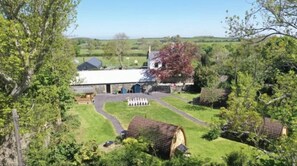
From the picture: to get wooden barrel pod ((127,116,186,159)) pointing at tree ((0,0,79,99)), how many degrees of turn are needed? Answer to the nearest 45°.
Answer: approximately 90° to its right

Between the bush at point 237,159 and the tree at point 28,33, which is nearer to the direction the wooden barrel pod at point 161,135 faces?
the bush

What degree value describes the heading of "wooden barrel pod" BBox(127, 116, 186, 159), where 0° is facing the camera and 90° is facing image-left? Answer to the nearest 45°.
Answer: approximately 315°
